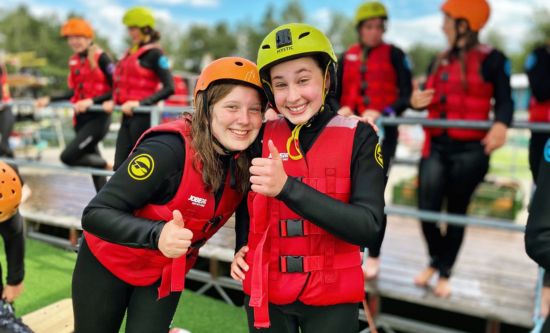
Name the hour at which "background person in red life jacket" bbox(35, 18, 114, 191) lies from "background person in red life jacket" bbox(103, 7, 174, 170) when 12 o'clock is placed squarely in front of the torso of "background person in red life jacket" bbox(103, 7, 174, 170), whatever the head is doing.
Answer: "background person in red life jacket" bbox(35, 18, 114, 191) is roughly at 3 o'clock from "background person in red life jacket" bbox(103, 7, 174, 170).

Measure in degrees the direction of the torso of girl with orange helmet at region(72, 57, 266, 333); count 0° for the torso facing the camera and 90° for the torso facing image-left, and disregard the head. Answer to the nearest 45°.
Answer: approximately 315°

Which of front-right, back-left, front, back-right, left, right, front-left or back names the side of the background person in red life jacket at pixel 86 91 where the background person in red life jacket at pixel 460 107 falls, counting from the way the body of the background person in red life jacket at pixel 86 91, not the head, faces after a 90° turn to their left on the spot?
front

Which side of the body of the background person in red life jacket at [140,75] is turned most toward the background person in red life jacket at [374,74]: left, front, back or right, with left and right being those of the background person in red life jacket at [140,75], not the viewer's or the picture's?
left

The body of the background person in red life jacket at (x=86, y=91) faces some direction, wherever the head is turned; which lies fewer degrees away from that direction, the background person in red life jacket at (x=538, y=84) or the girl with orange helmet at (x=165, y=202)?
the girl with orange helmet

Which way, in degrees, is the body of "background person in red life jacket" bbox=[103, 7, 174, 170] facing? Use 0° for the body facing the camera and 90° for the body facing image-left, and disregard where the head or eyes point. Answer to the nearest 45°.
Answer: approximately 45°

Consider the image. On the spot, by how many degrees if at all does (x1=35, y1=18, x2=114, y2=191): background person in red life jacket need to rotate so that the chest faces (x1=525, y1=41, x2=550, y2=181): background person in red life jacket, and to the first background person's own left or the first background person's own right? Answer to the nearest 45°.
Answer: approximately 90° to the first background person's own left

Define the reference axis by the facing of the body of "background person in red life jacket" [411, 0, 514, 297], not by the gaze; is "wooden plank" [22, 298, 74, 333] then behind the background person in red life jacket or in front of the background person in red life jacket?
in front

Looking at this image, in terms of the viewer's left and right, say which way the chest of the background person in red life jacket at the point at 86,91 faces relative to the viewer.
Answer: facing the viewer and to the left of the viewer
